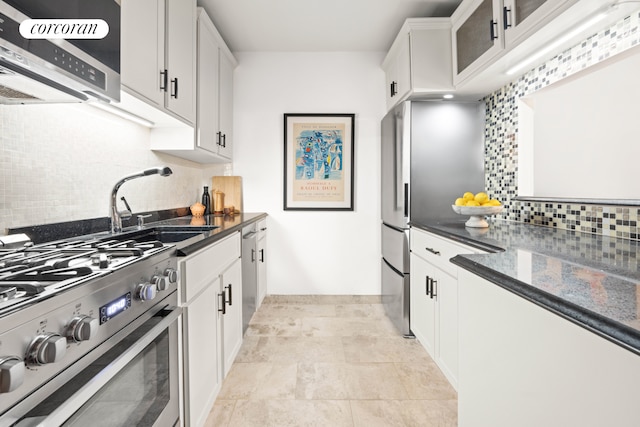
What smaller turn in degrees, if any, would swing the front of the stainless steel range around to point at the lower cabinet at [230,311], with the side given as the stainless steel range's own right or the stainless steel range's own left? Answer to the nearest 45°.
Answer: approximately 90° to the stainless steel range's own left

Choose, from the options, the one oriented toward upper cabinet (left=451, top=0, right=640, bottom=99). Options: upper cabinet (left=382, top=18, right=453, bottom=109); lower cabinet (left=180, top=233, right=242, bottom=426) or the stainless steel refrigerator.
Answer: the lower cabinet

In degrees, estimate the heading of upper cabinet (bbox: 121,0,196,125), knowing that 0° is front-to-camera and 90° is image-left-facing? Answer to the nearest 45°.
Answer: approximately 315°

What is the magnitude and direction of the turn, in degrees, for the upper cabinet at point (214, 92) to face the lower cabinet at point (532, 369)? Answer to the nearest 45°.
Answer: approximately 90° to its right

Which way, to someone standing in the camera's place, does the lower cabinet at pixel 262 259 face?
facing to the right of the viewer

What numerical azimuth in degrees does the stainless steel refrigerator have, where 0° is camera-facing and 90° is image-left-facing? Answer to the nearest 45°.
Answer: approximately 90°

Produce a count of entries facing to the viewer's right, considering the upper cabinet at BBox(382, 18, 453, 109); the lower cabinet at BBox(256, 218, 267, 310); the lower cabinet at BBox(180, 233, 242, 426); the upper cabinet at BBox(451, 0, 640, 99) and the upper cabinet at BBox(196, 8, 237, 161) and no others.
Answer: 3

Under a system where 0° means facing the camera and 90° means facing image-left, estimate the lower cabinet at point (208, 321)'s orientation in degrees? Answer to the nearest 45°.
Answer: approximately 270°

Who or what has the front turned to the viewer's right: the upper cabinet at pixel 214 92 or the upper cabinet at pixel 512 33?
the upper cabinet at pixel 214 92

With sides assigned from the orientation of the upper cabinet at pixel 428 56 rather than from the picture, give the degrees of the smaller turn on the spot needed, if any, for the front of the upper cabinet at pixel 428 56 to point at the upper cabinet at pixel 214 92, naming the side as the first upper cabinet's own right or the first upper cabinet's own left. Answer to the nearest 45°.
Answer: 0° — it already faces it

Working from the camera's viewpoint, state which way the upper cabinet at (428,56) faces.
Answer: facing to the left of the viewer

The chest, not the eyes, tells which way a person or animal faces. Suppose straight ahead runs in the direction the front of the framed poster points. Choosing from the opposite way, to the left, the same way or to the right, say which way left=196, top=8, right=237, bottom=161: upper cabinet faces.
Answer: to the left

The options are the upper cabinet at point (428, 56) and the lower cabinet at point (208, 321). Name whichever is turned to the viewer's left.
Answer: the upper cabinet

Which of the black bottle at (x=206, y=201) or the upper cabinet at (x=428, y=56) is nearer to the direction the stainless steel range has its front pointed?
the upper cabinet
